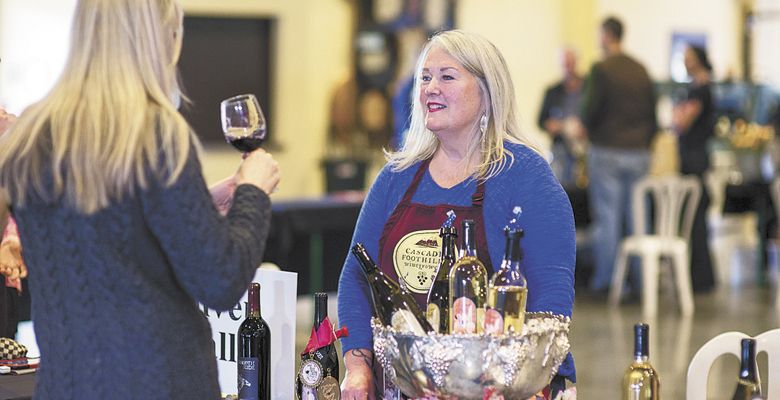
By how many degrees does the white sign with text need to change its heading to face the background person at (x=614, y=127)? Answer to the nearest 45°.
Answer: approximately 135° to its left

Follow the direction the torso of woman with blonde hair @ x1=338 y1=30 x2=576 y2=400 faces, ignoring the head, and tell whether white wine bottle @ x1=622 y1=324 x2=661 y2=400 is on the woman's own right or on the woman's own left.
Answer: on the woman's own left

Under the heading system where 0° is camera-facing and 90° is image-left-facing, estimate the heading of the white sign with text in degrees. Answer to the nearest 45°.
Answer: approximately 0°

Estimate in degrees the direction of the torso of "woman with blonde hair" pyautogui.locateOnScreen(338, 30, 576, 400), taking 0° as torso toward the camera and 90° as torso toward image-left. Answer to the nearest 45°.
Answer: approximately 45°

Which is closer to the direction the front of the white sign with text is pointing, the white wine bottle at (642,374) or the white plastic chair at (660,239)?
the white wine bottle

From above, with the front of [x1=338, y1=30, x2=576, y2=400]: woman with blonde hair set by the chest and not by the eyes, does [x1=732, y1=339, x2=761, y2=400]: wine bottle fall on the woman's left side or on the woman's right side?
on the woman's left side

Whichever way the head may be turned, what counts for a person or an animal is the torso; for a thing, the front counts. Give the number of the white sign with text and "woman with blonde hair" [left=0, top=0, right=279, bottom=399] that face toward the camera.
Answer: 1

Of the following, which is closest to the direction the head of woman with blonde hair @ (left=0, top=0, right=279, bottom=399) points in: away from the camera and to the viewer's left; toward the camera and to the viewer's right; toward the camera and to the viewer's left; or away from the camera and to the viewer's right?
away from the camera and to the viewer's right

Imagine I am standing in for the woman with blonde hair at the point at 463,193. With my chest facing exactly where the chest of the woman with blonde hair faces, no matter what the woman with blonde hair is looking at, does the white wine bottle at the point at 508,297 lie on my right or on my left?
on my left

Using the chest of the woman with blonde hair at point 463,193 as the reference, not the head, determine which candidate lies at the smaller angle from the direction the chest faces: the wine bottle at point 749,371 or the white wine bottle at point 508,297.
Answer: the white wine bottle
